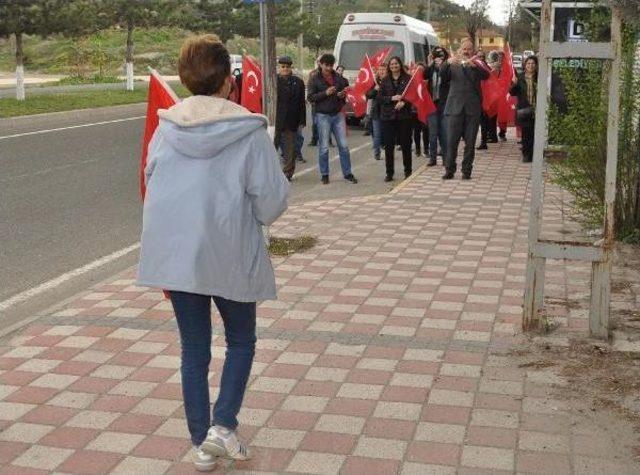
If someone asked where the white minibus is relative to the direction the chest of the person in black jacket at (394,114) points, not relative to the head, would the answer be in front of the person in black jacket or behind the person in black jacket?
behind

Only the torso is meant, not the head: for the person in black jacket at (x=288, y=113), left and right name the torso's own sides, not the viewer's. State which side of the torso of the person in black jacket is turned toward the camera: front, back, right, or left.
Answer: front

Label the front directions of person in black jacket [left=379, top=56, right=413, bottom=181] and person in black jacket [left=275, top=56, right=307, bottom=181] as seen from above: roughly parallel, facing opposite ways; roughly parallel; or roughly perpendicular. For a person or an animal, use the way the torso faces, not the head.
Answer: roughly parallel

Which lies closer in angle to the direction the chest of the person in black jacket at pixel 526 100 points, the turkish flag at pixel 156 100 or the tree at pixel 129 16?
the turkish flag

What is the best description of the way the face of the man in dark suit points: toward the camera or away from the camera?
toward the camera

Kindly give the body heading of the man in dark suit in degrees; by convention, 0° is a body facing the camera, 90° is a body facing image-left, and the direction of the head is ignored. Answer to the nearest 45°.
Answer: approximately 0°

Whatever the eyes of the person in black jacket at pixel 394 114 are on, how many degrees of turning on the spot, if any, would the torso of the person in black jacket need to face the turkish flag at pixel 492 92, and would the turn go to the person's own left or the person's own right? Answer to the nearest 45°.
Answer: approximately 135° to the person's own left

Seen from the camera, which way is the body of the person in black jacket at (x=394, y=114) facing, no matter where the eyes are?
toward the camera

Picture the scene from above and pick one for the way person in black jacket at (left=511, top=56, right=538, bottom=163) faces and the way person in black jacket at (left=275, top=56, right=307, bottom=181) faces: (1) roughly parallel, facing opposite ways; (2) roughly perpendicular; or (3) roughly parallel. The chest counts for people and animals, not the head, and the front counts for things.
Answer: roughly parallel

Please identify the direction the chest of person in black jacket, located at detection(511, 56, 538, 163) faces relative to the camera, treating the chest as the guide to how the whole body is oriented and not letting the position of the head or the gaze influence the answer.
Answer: toward the camera

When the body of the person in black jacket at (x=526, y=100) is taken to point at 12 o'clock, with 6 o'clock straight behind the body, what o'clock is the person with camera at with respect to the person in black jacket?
The person with camera is roughly at 2 o'clock from the person in black jacket.

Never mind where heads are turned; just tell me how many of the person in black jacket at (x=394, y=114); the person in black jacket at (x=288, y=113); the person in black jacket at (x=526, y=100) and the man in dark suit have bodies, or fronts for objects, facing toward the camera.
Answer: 4
